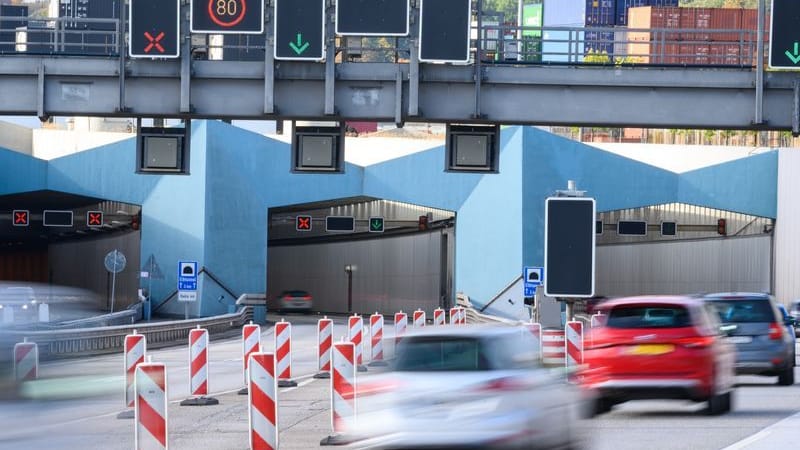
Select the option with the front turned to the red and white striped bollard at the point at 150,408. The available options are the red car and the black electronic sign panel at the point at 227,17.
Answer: the black electronic sign panel

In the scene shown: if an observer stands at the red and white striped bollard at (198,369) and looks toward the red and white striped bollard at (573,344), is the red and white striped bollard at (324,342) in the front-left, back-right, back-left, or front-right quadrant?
front-left

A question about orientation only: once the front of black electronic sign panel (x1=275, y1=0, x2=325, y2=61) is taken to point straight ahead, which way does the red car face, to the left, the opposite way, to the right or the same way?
the opposite way

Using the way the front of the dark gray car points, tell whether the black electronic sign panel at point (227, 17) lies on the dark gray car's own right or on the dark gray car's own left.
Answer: on the dark gray car's own left

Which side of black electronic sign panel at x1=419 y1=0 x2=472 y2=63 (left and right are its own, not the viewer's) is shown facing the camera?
front

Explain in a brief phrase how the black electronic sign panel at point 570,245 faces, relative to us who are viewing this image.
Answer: facing the viewer

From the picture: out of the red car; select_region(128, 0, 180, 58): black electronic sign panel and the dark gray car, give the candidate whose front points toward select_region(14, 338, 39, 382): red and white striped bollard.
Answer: the black electronic sign panel

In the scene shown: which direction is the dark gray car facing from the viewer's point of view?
away from the camera

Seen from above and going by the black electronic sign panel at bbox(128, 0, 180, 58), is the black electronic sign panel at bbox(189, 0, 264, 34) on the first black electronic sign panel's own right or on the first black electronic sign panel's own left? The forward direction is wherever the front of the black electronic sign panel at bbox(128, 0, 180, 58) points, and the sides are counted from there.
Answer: on the first black electronic sign panel's own left

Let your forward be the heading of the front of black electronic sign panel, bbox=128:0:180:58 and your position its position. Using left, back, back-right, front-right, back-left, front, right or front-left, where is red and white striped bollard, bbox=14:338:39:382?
front

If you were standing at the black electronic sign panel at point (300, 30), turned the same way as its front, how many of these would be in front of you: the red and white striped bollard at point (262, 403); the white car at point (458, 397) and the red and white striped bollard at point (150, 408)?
3

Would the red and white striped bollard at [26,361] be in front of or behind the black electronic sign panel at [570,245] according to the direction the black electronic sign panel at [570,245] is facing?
in front

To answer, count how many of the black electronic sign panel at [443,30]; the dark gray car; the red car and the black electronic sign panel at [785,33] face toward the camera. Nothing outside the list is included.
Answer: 2

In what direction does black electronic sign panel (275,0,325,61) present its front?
toward the camera

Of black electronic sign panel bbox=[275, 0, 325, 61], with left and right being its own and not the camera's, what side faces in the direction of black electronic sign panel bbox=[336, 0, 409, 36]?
left
